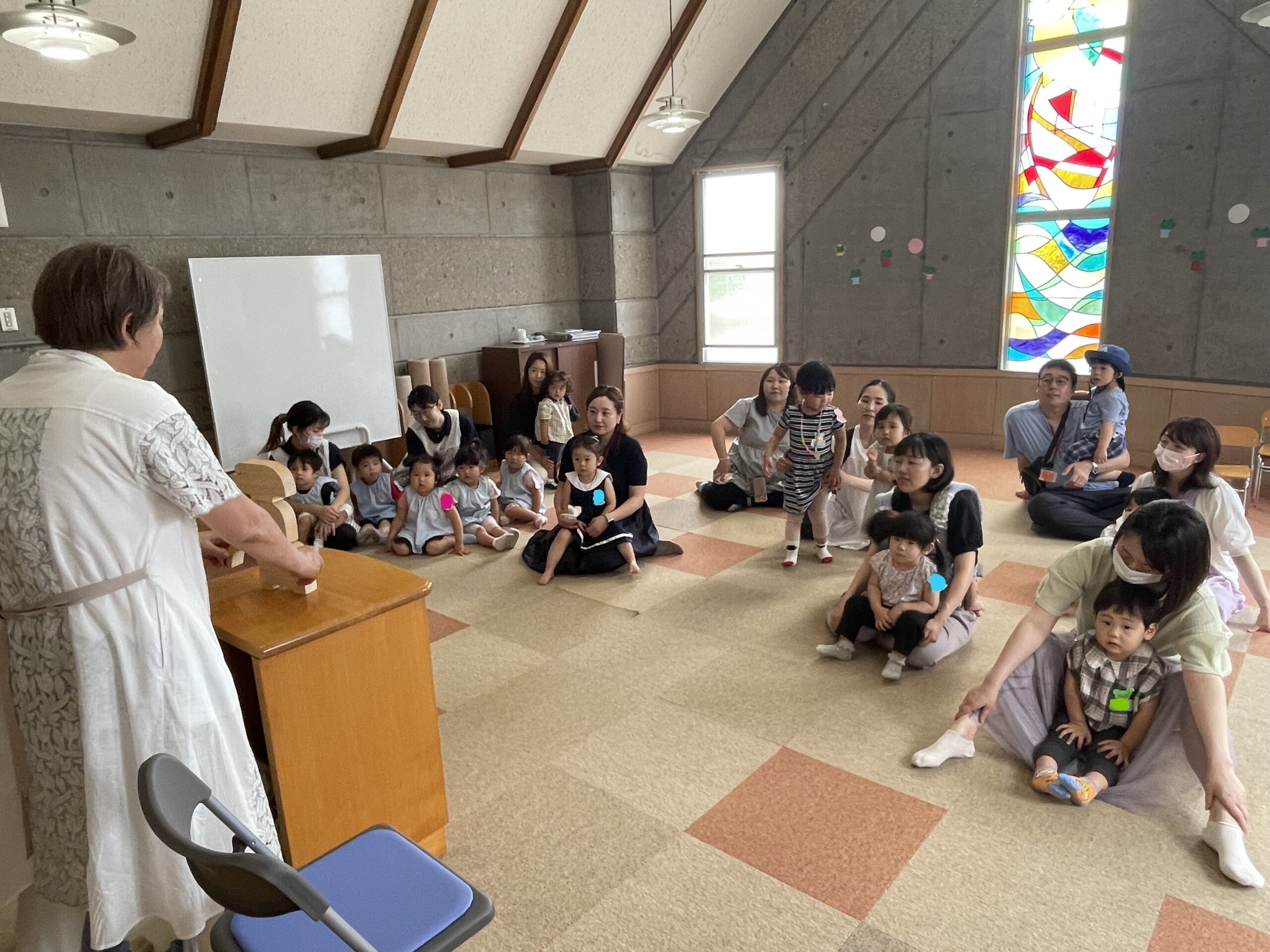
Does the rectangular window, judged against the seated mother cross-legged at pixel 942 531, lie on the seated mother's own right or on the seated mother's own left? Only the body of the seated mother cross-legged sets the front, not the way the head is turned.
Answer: on the seated mother's own right

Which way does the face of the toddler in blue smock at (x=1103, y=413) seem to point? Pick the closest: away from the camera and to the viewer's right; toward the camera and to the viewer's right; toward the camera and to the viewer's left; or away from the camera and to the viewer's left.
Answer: toward the camera and to the viewer's left

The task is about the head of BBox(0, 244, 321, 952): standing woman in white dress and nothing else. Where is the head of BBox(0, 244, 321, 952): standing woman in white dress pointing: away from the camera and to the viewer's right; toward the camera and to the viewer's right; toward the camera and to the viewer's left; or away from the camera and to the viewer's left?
away from the camera and to the viewer's right

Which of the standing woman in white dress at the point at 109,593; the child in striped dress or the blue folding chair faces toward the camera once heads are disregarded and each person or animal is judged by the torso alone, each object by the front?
the child in striped dress

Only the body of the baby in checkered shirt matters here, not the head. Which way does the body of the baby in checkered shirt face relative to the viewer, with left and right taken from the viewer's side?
facing the viewer and to the left of the viewer

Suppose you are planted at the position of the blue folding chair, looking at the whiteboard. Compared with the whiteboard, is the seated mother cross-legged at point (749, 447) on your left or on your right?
right

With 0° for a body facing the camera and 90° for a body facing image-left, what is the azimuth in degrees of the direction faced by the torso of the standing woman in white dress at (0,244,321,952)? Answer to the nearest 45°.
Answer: approximately 225°

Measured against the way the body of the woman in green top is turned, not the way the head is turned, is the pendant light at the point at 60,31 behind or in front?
in front

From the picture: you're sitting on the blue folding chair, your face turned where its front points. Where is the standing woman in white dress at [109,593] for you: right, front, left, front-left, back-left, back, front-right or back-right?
left

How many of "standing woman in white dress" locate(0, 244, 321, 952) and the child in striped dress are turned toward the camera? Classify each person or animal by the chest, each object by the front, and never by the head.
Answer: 1
